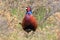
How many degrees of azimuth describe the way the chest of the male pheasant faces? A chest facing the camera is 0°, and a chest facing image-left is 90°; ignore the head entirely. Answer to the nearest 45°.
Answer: approximately 0°
